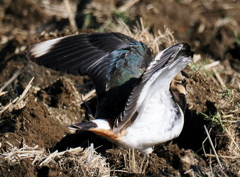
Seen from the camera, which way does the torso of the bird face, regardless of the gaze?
to the viewer's right
